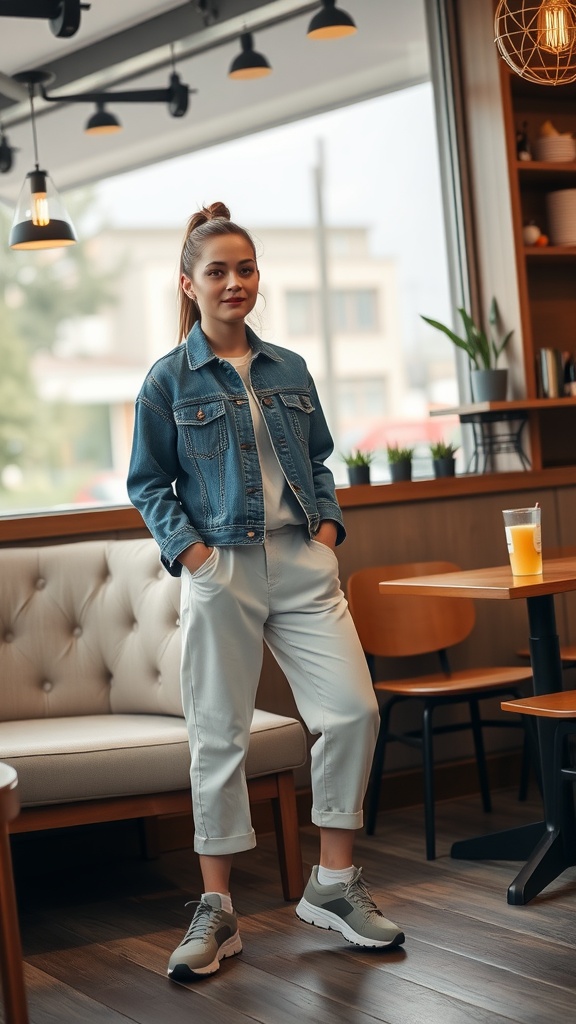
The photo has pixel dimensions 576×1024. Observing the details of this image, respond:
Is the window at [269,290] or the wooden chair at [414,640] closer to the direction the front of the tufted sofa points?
the wooden chair

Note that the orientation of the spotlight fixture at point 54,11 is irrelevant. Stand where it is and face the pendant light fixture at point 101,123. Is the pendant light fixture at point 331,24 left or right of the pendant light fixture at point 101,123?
right

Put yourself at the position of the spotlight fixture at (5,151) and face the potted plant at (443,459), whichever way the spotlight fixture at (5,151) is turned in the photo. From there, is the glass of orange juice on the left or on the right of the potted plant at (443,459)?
right

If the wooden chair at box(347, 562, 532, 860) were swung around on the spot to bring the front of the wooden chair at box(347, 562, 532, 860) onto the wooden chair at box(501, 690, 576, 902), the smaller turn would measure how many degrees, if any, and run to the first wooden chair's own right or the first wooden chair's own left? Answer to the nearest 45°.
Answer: approximately 45° to the first wooden chair's own right

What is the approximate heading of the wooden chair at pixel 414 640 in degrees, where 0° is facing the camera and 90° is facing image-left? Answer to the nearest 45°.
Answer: approximately 315°

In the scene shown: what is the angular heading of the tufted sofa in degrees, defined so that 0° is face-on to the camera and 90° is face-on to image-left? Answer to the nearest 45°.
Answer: approximately 315°

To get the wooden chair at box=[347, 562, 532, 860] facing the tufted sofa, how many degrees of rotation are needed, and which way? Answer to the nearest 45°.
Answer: approximately 90° to its right
